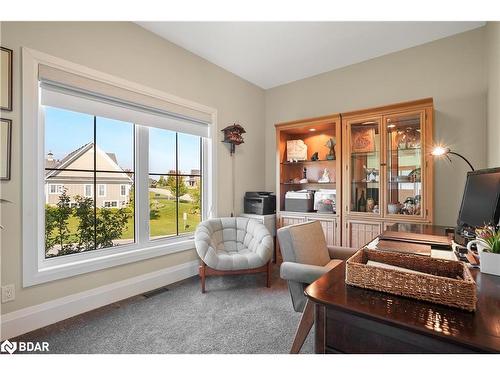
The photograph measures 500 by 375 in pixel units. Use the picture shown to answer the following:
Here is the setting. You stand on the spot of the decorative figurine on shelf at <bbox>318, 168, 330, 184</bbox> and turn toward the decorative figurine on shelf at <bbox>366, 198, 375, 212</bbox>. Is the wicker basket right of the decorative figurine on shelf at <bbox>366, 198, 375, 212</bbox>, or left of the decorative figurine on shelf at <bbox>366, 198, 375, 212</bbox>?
right

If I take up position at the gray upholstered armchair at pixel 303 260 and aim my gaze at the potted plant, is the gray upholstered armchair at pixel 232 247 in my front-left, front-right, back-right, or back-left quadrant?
back-left

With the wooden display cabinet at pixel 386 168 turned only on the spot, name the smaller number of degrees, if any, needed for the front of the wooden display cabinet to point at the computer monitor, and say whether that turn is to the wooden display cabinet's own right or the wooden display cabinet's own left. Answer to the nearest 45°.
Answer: approximately 45° to the wooden display cabinet's own left

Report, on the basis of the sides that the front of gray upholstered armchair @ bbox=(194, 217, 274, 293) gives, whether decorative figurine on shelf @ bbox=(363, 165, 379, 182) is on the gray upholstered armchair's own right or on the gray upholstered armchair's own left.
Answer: on the gray upholstered armchair's own left

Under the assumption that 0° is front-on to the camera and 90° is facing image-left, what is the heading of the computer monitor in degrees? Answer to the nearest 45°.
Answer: approximately 45°

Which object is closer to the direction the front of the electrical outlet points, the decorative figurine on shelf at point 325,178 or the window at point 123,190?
the decorative figurine on shelf

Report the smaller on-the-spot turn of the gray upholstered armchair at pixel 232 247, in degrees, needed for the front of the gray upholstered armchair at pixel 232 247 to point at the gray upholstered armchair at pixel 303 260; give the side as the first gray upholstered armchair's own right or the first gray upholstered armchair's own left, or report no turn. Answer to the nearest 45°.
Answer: approximately 45° to the first gray upholstered armchair's own left

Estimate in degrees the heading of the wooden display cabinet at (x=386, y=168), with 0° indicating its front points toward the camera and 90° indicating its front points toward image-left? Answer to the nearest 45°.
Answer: approximately 45°
